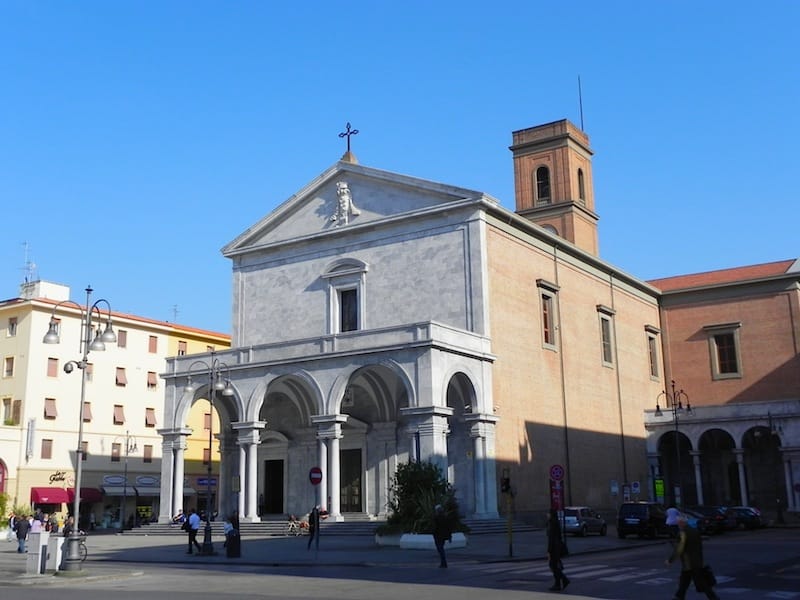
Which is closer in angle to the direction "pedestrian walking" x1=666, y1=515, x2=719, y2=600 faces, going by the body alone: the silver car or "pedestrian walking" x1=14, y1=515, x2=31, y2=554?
the pedestrian walking

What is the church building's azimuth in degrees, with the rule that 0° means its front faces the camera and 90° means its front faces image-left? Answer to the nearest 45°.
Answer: approximately 45°

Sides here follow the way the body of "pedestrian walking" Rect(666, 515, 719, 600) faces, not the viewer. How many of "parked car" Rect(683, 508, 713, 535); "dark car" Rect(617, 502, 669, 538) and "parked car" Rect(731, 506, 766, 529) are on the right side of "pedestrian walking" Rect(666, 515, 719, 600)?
3

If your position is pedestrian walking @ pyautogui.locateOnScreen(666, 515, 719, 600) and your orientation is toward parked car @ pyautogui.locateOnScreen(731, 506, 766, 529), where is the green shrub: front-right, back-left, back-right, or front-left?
front-left

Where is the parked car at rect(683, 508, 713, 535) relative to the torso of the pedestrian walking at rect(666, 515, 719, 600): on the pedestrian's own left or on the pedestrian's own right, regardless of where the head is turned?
on the pedestrian's own right

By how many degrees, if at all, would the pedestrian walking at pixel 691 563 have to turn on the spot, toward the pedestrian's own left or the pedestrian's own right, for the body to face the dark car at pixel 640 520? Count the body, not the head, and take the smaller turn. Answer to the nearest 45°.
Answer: approximately 90° to the pedestrian's own right

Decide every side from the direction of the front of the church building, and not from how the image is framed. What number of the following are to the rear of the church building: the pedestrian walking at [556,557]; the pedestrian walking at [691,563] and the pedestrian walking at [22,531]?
0

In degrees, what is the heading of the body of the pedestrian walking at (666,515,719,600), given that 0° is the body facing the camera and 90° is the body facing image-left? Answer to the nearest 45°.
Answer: approximately 90°

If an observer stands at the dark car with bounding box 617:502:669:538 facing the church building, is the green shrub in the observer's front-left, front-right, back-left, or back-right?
front-left

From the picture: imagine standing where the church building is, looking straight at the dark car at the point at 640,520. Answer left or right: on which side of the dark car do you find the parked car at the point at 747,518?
left

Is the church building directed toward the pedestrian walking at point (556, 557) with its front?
no
